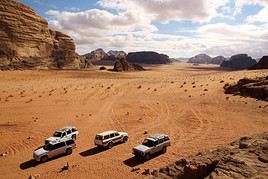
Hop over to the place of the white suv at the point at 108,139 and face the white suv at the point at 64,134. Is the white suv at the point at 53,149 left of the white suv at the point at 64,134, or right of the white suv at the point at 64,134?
left

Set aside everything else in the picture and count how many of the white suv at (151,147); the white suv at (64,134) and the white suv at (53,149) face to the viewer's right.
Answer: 0

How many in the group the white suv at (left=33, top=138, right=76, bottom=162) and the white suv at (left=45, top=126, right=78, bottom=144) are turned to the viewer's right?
0

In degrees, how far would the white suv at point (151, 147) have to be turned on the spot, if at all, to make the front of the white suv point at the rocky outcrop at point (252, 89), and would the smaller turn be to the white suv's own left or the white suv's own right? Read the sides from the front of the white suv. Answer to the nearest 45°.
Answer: approximately 180°

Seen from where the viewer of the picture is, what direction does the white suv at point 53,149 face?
facing the viewer and to the left of the viewer

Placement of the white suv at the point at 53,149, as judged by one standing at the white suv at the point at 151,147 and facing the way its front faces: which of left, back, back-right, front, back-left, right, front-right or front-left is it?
front-right

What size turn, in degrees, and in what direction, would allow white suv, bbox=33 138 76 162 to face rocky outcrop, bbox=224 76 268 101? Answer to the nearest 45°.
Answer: approximately 135° to its left
